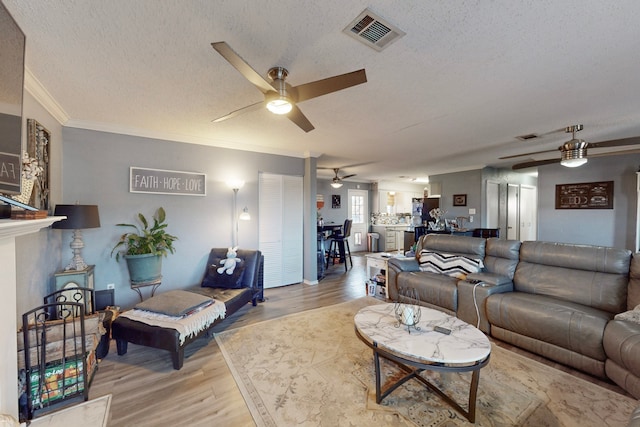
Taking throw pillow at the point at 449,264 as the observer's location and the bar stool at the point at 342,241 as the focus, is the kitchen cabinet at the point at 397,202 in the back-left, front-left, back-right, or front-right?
front-right

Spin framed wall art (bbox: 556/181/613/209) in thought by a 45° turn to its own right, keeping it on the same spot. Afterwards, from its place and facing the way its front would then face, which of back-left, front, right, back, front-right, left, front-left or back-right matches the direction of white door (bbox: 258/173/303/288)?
front

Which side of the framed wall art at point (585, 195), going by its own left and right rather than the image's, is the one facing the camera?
front

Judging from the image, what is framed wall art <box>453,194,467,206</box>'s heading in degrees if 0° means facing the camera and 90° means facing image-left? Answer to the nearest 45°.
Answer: approximately 0°

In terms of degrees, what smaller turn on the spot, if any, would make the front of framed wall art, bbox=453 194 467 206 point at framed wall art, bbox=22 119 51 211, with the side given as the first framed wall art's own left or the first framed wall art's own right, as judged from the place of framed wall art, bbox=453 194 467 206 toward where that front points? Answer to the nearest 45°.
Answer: approximately 45° to the first framed wall art's own right

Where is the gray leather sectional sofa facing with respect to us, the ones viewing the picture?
facing the viewer and to the left of the viewer

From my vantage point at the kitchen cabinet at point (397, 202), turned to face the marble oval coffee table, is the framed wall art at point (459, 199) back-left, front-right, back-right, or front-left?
front-left

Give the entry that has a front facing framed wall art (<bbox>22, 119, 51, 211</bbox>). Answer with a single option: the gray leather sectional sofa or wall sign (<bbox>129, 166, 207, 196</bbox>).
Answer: the gray leather sectional sofa

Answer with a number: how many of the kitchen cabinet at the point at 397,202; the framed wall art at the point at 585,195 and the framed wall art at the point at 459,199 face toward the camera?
3

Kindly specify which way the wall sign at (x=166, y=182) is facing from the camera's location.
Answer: facing the viewer and to the right of the viewer

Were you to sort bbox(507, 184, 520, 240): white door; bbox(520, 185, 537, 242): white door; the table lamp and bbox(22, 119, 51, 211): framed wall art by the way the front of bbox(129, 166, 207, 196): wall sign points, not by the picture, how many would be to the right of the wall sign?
2

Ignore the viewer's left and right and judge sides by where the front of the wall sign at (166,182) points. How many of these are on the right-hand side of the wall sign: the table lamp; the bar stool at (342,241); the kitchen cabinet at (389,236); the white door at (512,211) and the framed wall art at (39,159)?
2

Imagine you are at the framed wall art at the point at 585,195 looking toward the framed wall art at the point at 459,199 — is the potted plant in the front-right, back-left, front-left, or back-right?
front-left

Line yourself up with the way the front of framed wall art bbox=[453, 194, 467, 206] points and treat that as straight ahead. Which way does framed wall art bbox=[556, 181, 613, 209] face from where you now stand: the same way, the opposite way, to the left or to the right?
the same way

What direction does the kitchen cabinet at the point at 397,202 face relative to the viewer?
toward the camera

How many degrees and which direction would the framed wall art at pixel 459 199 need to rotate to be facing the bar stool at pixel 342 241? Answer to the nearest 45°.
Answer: approximately 45° to its right

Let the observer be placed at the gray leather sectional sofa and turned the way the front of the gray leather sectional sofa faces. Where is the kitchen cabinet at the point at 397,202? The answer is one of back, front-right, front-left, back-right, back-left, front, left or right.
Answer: right
